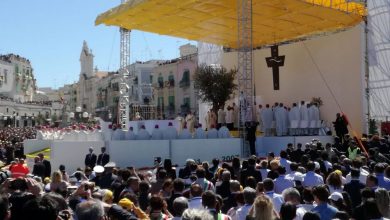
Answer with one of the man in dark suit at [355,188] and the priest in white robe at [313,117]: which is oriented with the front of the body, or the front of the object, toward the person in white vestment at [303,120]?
the man in dark suit

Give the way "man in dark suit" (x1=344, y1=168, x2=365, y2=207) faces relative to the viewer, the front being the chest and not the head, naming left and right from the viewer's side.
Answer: facing away from the viewer
